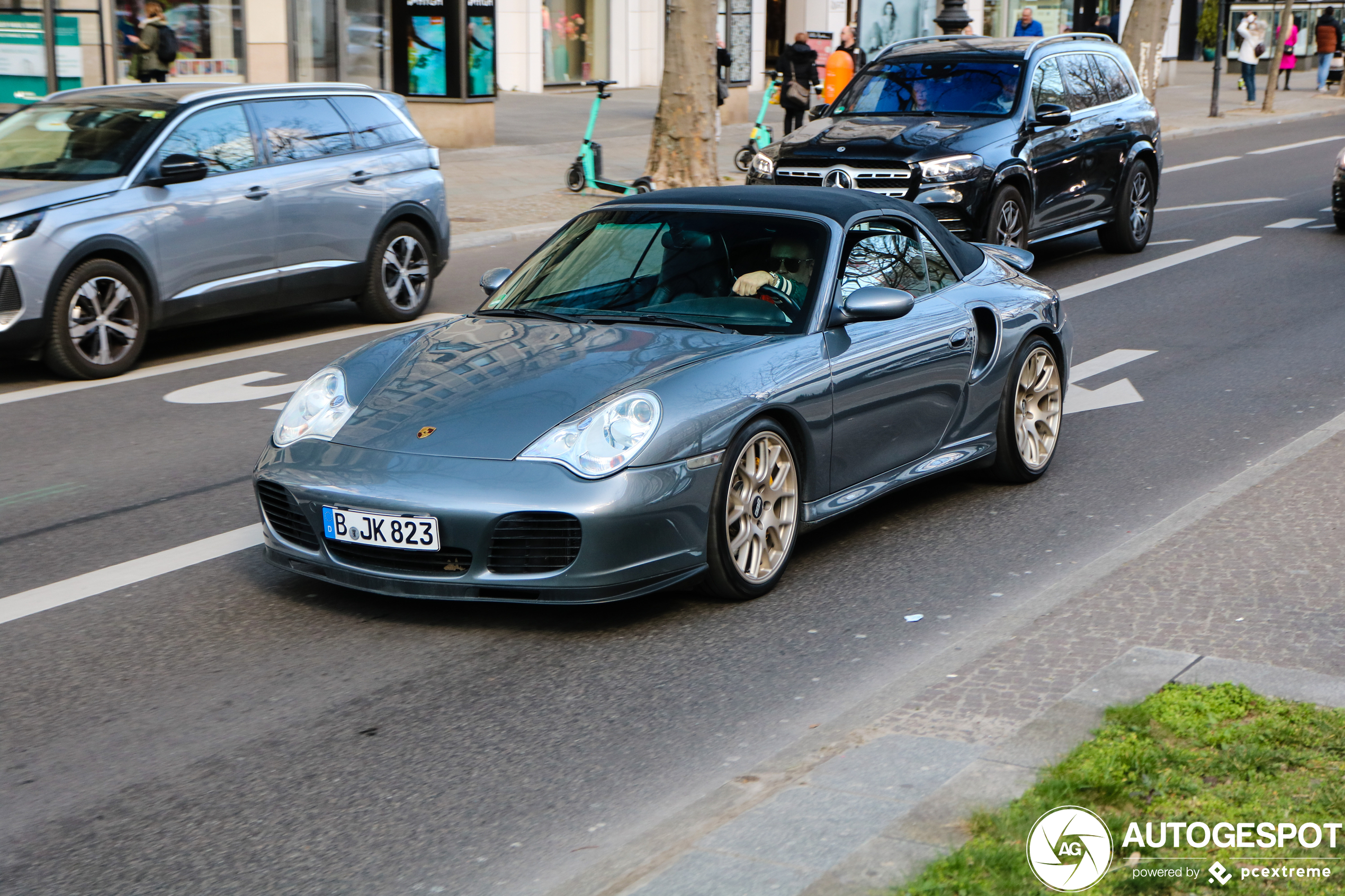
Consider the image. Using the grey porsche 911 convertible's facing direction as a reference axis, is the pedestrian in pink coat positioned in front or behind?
behind

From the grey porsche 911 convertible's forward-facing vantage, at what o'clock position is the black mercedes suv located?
The black mercedes suv is roughly at 5 o'clock from the grey porsche 911 convertible.

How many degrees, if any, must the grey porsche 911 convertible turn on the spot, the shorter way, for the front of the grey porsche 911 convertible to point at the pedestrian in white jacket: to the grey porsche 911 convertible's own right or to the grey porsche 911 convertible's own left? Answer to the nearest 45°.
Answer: approximately 135° to the grey porsche 911 convertible's own right

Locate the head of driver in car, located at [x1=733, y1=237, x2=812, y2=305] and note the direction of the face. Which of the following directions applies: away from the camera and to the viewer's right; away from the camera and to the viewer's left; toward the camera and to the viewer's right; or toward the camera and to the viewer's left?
toward the camera and to the viewer's left

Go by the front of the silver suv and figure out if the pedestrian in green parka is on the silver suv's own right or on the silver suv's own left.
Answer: on the silver suv's own right

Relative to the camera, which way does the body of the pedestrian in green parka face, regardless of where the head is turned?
to the viewer's left

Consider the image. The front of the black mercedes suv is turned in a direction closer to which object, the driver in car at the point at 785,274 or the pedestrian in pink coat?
the driver in car

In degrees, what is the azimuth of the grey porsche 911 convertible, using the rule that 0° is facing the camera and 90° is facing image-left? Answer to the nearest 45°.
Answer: approximately 45°

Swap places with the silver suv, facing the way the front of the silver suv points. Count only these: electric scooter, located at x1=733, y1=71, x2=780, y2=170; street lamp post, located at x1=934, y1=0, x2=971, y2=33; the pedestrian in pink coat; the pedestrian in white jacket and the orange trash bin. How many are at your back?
5

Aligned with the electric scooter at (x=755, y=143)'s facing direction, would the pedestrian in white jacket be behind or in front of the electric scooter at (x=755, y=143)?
behind

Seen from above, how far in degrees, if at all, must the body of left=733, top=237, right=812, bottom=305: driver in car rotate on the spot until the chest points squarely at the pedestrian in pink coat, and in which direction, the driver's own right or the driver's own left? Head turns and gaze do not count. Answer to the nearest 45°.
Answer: approximately 135° to the driver's own right

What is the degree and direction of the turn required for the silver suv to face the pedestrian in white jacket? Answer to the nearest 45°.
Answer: approximately 180°

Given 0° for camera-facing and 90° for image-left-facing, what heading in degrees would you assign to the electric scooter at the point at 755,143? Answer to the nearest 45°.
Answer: approximately 45°
